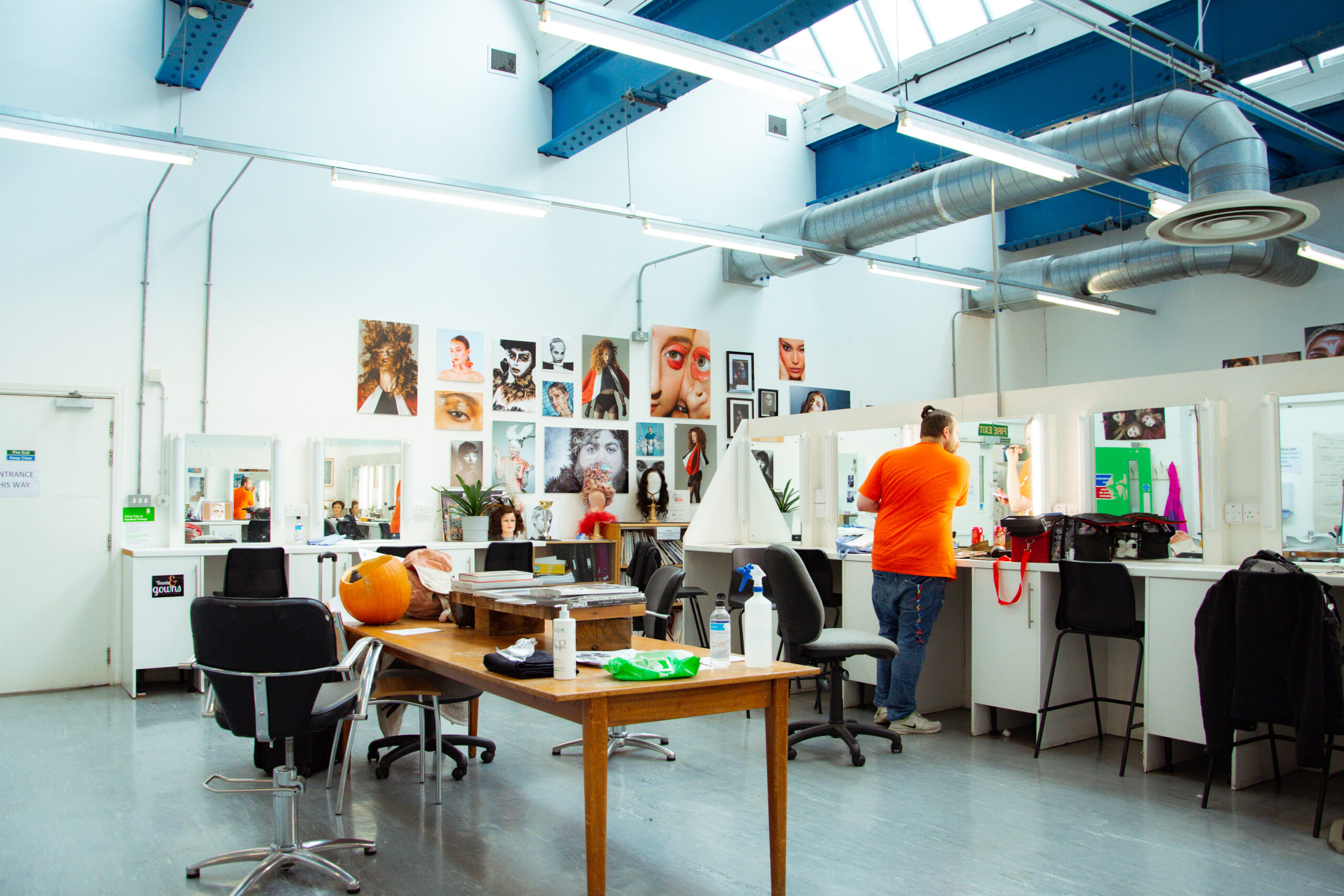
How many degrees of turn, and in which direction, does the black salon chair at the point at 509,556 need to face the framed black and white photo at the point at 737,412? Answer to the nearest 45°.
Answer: approximately 45° to its right

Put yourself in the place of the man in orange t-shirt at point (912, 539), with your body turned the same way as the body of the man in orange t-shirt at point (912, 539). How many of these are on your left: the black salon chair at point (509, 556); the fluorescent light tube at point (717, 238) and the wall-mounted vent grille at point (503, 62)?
3

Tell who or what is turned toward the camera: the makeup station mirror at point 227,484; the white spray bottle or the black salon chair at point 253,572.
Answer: the makeup station mirror

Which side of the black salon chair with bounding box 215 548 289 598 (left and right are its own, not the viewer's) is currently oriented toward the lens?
back

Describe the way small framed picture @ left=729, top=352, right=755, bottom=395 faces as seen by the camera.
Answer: facing the viewer and to the right of the viewer

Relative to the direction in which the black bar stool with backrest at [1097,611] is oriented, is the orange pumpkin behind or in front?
behind

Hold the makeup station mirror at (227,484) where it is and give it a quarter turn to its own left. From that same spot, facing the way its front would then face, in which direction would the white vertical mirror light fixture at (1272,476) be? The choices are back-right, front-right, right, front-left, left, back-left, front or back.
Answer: front-right

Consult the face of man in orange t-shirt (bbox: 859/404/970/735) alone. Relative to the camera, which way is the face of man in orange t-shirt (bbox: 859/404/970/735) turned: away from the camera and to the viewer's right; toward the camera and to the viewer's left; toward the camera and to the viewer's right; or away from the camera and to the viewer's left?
away from the camera and to the viewer's right

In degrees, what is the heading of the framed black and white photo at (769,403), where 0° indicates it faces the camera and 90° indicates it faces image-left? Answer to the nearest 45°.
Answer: approximately 315°

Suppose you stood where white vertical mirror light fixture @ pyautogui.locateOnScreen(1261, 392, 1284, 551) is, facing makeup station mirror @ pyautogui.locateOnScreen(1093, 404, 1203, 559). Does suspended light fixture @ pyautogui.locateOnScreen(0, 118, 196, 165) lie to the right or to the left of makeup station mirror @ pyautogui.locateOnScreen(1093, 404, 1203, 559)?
left

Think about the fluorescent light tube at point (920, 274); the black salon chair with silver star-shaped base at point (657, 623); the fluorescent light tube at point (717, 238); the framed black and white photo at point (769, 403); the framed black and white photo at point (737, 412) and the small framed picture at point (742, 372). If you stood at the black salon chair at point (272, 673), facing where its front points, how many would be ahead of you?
6

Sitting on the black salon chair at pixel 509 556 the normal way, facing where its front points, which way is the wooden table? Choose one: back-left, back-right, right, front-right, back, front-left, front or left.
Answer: back

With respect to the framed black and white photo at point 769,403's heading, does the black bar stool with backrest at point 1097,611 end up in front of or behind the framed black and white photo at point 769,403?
in front

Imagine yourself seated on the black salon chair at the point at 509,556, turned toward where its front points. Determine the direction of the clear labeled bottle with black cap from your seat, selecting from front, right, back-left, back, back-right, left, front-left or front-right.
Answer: back

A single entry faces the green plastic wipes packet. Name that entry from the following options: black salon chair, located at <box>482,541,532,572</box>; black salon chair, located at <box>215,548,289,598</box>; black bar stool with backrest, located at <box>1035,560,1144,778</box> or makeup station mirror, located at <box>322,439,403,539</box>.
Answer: the makeup station mirror

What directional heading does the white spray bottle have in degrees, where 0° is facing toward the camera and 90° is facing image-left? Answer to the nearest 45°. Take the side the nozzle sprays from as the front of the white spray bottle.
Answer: approximately 90°

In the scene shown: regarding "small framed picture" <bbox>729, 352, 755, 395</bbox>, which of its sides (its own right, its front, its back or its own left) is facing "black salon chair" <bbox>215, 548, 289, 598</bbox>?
right

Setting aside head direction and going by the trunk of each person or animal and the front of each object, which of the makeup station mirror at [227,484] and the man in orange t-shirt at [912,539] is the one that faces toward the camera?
the makeup station mirror
